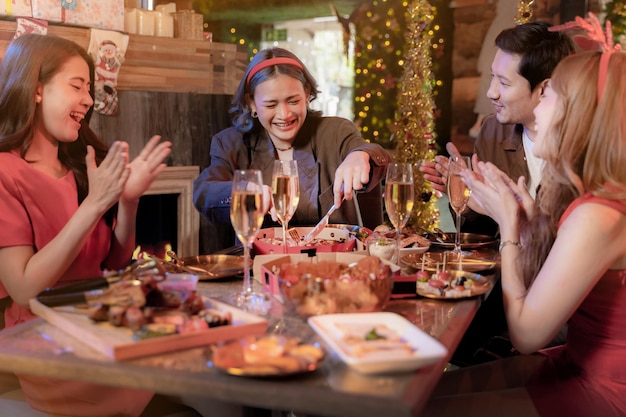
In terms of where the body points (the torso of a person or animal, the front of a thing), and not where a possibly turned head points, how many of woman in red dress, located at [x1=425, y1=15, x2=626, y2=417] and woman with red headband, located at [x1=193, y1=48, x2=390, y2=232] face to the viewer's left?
1

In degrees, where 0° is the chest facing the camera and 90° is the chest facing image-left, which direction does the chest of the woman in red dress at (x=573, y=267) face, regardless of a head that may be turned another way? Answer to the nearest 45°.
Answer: approximately 90°

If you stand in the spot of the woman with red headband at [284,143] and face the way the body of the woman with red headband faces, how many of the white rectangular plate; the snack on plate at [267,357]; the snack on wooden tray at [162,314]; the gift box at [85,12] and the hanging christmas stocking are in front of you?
3

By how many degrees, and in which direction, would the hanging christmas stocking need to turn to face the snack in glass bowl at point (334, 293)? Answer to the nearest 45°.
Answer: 0° — it already faces it

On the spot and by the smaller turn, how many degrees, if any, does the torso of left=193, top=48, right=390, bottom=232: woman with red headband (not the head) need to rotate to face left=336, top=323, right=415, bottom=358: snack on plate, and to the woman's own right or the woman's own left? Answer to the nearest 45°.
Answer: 0° — they already face it

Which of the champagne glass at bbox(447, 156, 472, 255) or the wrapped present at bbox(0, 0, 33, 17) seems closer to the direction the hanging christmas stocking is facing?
the champagne glass

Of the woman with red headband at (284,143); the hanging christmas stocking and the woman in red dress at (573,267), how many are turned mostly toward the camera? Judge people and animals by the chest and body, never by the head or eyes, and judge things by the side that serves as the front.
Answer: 2

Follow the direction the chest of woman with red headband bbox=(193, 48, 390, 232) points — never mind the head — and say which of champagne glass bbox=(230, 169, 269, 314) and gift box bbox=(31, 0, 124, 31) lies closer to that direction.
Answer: the champagne glass

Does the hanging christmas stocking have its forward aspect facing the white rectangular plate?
yes

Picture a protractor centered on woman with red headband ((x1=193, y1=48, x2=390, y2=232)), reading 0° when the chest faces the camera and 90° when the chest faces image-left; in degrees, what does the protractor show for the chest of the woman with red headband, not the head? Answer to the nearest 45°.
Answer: approximately 0°

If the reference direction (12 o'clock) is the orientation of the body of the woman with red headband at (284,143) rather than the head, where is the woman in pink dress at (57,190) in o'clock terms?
The woman in pink dress is roughly at 1 o'clock from the woman with red headband.

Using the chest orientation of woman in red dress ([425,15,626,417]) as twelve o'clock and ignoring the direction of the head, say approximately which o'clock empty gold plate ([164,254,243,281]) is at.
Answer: The empty gold plate is roughly at 12 o'clock from the woman in red dress.
